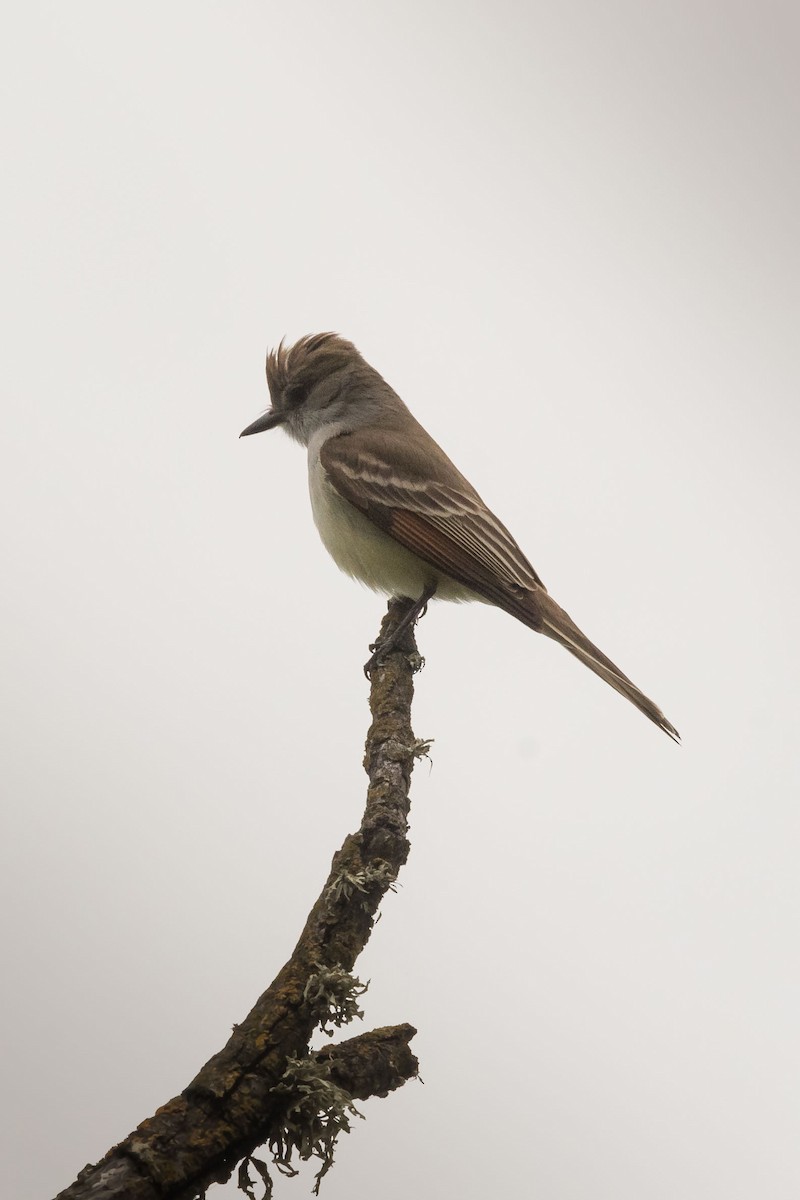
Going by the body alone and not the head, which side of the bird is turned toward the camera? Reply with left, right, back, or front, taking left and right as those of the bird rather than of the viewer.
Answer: left
